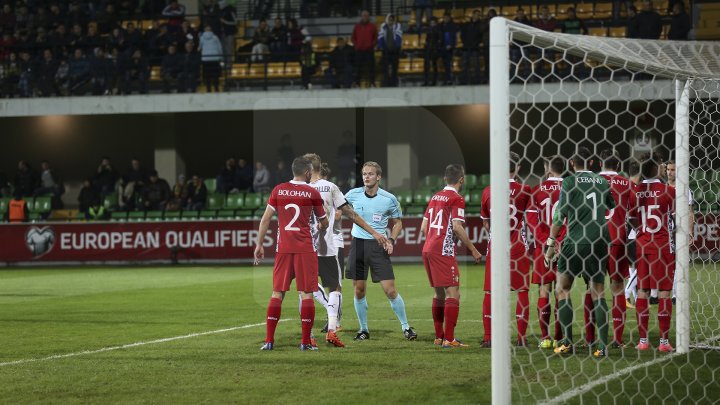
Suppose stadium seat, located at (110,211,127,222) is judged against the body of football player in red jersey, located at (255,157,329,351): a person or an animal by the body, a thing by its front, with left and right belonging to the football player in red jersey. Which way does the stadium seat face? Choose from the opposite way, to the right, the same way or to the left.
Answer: the opposite way

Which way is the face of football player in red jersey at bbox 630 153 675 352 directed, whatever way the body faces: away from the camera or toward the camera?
away from the camera

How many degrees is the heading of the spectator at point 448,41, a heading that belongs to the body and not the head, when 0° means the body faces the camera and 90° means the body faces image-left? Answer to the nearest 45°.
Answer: approximately 0°

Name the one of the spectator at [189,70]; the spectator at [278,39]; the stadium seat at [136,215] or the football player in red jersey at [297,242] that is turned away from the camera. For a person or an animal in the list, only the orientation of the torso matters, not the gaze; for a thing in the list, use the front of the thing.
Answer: the football player in red jersey

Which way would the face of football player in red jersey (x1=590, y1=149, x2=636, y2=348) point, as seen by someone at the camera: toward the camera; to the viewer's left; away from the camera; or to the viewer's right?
away from the camera

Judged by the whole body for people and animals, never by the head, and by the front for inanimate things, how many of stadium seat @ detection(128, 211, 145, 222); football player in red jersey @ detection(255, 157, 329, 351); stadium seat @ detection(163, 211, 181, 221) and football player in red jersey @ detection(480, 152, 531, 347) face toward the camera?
2

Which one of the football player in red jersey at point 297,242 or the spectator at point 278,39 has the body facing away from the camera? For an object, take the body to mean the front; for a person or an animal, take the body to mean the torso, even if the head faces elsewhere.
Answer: the football player in red jersey

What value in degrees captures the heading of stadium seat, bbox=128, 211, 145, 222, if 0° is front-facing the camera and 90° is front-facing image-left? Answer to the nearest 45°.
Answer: approximately 0°

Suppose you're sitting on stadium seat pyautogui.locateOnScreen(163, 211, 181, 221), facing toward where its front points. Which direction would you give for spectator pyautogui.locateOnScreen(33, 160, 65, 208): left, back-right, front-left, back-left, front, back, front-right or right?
back-right

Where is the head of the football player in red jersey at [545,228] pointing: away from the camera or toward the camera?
away from the camera
